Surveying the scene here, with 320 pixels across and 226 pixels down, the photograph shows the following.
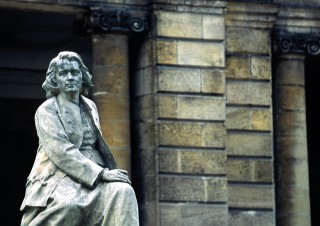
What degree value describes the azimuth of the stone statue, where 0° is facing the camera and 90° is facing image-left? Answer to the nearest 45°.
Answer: approximately 315°
